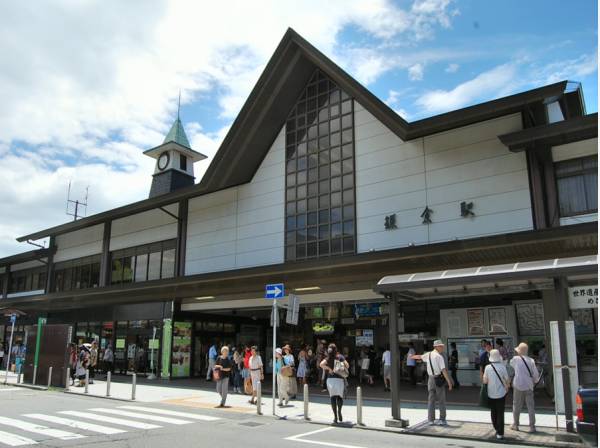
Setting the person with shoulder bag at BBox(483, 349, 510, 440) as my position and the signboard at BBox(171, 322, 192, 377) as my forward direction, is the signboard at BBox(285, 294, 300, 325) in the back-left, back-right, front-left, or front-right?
front-left

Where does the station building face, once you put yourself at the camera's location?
facing the viewer and to the left of the viewer

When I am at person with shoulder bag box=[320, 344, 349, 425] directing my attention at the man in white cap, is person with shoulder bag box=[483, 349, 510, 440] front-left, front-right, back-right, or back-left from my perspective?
front-right

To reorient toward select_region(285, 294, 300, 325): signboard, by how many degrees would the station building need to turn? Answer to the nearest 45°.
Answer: approximately 45° to its left
